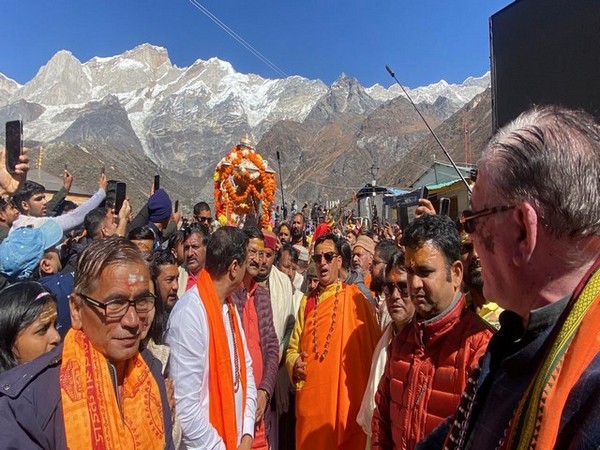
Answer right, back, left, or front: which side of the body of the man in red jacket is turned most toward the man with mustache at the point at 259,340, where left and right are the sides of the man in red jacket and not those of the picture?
right

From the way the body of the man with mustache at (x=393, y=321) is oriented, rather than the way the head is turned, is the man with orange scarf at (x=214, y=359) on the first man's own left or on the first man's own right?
on the first man's own right

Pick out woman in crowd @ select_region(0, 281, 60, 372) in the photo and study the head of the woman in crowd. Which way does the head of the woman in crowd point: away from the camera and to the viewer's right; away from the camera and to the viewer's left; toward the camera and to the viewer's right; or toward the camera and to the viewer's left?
toward the camera and to the viewer's right

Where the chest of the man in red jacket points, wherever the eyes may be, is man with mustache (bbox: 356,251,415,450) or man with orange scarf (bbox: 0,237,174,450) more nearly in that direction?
the man with orange scarf

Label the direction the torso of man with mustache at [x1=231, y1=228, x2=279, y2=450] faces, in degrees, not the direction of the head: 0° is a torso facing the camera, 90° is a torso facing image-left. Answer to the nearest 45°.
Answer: approximately 0°

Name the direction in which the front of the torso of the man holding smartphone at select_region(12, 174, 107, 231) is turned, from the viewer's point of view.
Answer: to the viewer's right

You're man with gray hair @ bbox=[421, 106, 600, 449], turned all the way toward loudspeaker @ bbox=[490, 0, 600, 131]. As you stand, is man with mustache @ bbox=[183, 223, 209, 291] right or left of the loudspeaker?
left

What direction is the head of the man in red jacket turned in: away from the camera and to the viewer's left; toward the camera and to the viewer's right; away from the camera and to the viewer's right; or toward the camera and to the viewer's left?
toward the camera and to the viewer's left

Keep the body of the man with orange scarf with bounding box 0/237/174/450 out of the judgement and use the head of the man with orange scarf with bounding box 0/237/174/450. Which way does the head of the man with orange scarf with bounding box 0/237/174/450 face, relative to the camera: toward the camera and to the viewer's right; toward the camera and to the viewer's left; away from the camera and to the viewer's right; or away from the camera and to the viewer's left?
toward the camera and to the viewer's right
